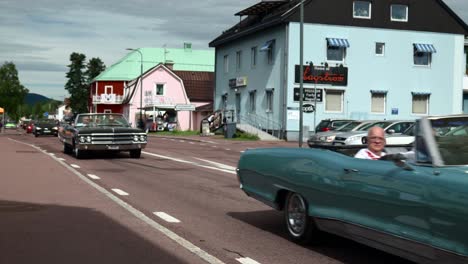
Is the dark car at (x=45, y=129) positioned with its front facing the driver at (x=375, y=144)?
yes

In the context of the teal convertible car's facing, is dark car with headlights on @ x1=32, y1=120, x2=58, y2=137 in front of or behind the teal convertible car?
behind

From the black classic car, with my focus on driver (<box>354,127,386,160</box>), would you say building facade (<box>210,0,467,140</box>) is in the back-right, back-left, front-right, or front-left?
back-left

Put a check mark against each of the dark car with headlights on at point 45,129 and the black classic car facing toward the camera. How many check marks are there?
2

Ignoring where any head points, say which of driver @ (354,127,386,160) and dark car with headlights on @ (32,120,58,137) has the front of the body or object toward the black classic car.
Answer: the dark car with headlights on

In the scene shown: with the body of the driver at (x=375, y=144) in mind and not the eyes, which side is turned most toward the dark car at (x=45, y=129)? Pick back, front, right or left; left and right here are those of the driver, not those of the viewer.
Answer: back

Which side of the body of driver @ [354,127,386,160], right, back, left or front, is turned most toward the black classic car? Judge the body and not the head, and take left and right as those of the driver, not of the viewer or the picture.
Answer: back

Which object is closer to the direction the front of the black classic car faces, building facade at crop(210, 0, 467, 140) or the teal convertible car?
the teal convertible car

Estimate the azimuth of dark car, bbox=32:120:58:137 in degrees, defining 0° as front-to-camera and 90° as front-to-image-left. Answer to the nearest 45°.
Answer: approximately 0°

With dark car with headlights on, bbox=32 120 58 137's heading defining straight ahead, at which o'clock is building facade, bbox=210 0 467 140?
The building facade is roughly at 10 o'clock from the dark car with headlights on.
